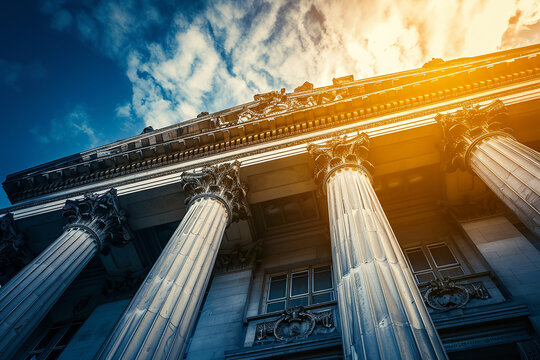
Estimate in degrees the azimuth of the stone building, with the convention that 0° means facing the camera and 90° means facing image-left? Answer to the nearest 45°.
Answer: approximately 0°
